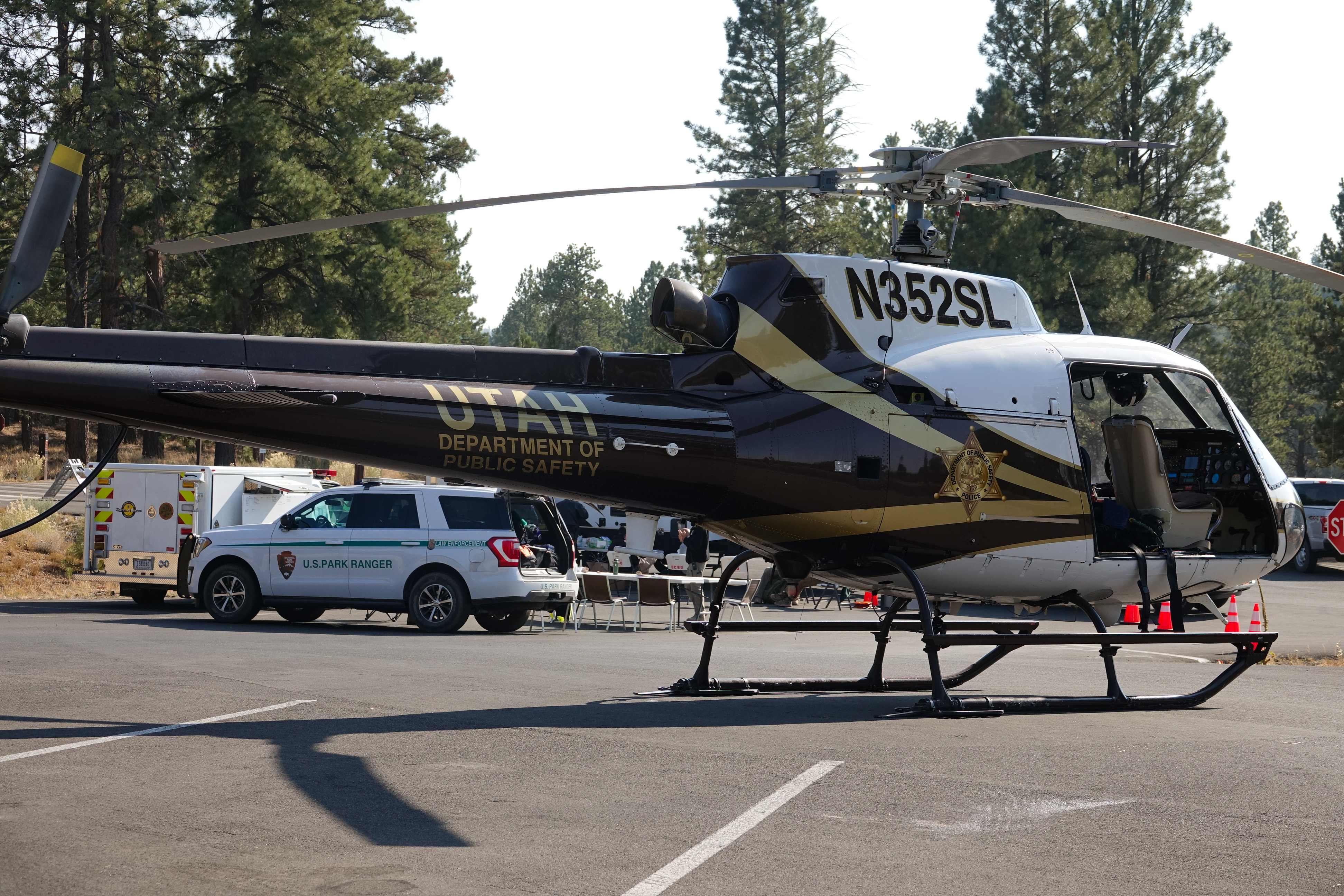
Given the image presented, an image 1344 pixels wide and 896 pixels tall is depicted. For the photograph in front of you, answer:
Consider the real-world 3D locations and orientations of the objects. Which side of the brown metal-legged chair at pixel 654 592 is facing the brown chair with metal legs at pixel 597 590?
left

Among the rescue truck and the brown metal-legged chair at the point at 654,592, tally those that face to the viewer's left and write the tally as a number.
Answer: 0

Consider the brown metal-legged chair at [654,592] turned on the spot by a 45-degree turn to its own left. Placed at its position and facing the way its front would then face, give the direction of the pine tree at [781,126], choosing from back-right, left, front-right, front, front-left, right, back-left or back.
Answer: front-right

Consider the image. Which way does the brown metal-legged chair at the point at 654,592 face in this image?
away from the camera

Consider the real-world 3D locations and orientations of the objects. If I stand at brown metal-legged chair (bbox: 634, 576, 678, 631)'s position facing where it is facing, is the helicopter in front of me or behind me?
behind

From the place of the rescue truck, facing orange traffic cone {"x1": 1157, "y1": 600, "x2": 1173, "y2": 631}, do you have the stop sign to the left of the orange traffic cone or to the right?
left

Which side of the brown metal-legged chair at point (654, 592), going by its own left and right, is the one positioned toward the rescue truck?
left

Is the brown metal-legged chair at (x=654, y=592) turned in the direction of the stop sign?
no

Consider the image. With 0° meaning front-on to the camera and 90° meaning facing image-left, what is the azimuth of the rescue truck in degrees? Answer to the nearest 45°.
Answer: approximately 225°

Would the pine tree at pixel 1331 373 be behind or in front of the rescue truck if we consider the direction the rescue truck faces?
in front

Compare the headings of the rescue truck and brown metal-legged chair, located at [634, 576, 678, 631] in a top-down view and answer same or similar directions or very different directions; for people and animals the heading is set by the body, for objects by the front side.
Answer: same or similar directions
